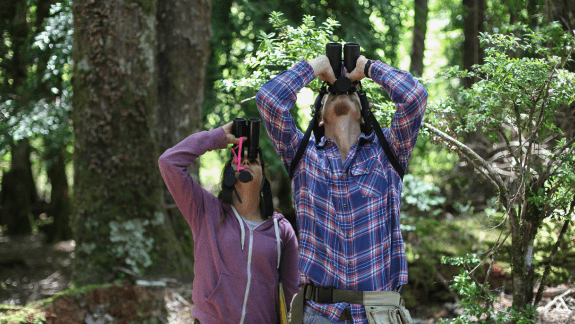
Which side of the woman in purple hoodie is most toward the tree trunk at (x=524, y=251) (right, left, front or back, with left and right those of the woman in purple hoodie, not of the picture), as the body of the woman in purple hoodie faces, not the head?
left

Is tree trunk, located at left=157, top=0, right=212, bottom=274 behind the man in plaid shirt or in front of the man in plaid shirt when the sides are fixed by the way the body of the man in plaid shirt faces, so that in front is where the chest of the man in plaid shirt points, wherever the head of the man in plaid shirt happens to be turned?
behind

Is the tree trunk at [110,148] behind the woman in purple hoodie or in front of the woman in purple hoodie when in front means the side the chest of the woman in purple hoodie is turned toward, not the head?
behind

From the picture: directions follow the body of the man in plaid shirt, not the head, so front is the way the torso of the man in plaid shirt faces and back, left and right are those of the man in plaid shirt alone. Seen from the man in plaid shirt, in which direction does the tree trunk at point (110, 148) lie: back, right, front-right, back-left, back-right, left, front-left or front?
back-right

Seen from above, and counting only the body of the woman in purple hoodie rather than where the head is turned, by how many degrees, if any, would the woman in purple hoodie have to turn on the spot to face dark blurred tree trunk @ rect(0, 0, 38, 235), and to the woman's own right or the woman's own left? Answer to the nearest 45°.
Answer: approximately 135° to the woman's own right

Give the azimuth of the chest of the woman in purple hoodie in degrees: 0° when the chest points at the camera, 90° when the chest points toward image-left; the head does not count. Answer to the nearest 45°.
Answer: approximately 0°

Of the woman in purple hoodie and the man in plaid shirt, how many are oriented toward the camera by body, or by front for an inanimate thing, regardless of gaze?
2
